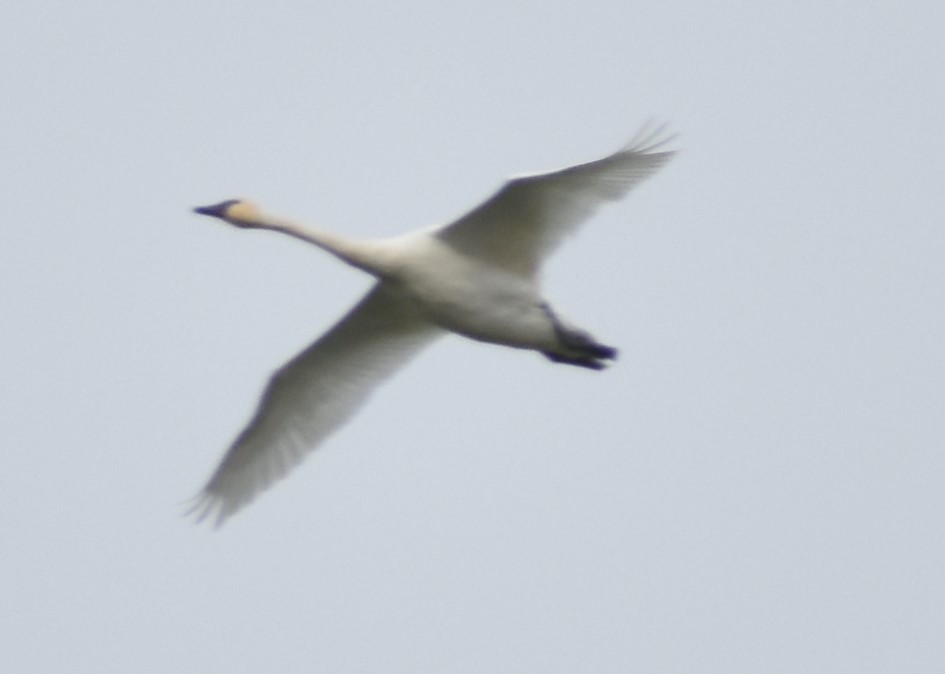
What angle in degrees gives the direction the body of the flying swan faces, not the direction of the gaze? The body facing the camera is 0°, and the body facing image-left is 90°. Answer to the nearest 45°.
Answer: approximately 90°
